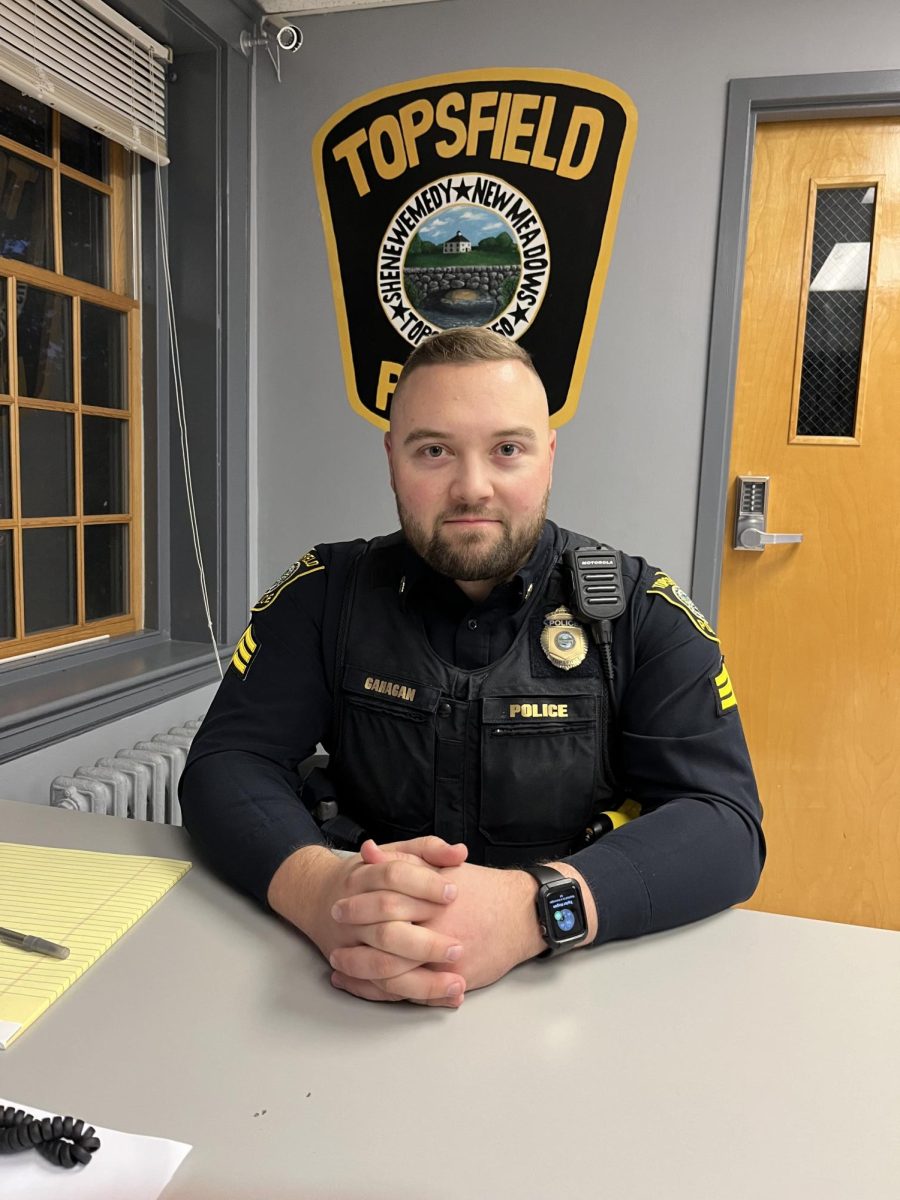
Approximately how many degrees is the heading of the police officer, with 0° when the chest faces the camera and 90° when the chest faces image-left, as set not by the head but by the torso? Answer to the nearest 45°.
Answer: approximately 0°

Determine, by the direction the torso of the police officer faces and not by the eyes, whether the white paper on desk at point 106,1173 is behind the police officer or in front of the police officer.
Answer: in front

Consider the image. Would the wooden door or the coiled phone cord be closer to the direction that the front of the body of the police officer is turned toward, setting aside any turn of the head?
the coiled phone cord

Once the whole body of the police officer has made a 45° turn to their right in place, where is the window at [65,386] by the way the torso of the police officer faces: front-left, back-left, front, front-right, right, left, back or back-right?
right

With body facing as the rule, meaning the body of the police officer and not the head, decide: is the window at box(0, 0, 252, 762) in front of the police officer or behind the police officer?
behind

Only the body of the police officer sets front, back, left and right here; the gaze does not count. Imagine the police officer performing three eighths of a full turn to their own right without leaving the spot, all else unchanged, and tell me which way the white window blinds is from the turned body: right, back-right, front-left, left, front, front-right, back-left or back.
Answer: front

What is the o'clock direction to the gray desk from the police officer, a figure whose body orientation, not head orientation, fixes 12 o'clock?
The gray desk is roughly at 12 o'clock from the police officer.

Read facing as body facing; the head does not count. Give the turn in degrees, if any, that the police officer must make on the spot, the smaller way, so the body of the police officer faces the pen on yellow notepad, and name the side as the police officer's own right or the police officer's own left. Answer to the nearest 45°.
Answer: approximately 45° to the police officer's own right

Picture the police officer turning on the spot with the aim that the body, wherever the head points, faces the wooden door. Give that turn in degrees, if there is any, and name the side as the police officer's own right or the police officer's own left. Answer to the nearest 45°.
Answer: approximately 135° to the police officer's own left
